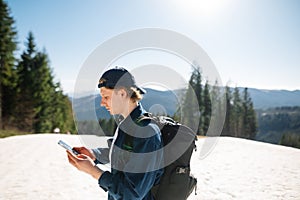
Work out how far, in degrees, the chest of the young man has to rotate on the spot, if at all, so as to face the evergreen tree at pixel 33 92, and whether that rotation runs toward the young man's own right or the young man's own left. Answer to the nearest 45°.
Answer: approximately 90° to the young man's own right

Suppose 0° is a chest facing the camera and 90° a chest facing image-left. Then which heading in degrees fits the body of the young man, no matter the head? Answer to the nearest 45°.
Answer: approximately 90°

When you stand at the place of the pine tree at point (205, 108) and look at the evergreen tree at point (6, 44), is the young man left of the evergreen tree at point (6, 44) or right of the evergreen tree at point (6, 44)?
left

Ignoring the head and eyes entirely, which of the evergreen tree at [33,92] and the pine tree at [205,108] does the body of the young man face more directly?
the evergreen tree

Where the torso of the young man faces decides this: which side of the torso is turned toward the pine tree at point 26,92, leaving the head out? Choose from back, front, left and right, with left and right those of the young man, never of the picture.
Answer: right

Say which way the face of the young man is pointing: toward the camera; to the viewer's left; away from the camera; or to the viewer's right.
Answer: to the viewer's left

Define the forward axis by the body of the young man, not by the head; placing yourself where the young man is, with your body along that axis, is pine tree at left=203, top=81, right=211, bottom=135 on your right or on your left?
on your right
